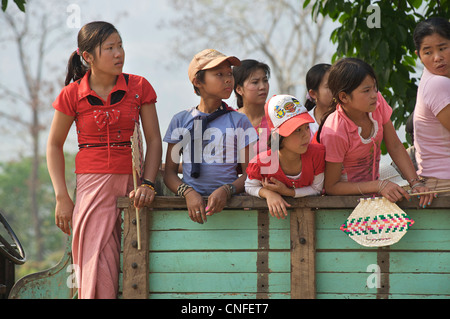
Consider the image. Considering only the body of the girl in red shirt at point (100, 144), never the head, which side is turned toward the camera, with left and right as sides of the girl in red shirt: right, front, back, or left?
front

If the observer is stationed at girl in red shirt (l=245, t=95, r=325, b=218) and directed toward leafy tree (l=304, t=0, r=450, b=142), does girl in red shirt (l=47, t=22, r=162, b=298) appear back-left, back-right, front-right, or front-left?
back-left

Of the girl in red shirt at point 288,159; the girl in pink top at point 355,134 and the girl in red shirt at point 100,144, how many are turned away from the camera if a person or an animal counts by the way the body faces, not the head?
0

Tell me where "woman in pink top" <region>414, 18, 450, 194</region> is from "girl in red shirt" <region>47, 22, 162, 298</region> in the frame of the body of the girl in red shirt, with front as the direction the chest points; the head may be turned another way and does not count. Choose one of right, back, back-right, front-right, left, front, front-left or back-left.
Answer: left

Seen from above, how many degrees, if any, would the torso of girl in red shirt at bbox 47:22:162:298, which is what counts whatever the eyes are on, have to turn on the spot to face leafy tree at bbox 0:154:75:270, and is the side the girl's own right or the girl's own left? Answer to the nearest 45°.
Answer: approximately 180°

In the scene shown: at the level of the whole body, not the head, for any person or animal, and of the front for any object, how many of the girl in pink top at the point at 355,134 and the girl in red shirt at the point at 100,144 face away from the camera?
0

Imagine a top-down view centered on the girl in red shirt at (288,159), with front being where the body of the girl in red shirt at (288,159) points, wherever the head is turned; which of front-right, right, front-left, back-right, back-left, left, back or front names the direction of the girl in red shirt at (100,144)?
back-right

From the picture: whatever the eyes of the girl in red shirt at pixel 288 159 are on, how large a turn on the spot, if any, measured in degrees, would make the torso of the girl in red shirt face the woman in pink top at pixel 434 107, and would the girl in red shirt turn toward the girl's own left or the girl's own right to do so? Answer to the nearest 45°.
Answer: approximately 45° to the girl's own left

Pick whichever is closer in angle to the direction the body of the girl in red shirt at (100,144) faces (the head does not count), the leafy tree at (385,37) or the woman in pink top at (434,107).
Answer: the woman in pink top

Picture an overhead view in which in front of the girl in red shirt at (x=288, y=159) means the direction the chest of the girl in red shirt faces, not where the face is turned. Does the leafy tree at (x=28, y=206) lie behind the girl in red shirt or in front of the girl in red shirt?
behind

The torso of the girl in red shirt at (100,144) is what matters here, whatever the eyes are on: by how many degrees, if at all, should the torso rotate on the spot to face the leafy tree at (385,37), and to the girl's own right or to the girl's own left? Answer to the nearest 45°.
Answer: approximately 135° to the girl's own left

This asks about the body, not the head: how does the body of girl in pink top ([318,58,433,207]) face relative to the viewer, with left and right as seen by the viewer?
facing the viewer and to the right of the viewer

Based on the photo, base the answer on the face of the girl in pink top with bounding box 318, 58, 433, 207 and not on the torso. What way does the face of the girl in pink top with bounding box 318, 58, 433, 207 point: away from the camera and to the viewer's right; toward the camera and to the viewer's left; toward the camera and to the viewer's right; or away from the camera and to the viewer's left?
toward the camera and to the viewer's right
